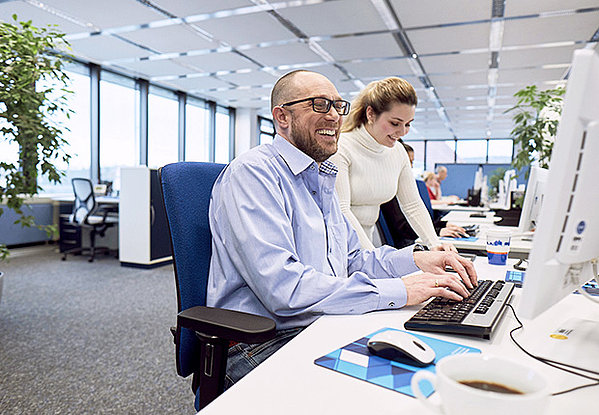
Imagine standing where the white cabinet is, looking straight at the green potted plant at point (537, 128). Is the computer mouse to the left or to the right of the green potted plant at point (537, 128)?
right

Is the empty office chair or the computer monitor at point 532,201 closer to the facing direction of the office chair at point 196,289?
the computer monitor

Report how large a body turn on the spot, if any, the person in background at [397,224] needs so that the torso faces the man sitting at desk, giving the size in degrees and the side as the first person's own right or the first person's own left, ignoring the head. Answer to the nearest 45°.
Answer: approximately 90° to the first person's own right

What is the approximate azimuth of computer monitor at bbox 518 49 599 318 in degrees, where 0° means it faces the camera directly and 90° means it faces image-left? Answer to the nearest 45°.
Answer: approximately 135°

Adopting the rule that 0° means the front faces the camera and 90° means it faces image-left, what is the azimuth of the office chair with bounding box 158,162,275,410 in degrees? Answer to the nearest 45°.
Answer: approximately 315°

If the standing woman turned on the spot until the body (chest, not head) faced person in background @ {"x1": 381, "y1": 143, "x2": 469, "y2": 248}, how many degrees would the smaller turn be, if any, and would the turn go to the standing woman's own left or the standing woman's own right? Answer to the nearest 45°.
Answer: approximately 135° to the standing woman's own left

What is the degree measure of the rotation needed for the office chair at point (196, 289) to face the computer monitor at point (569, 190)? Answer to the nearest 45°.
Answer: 0° — it already faces it

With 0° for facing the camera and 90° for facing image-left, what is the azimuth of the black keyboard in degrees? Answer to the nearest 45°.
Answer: approximately 90°

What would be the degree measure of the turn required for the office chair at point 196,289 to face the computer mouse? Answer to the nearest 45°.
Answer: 0° — it already faces it

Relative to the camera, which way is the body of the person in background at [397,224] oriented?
to the viewer's right
